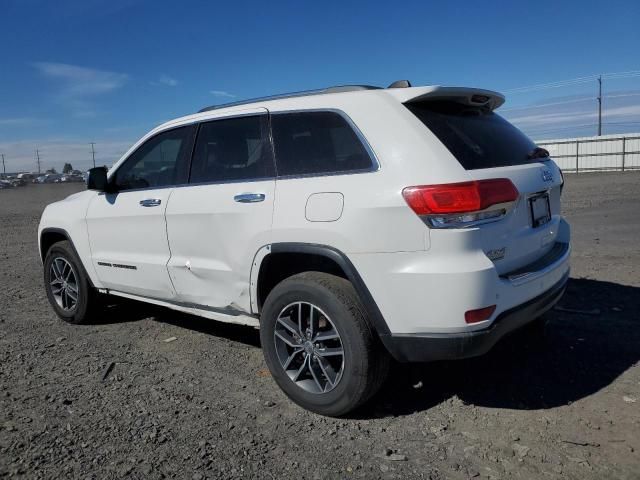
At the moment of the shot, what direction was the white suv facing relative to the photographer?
facing away from the viewer and to the left of the viewer

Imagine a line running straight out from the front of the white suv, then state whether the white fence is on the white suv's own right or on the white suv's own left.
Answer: on the white suv's own right
